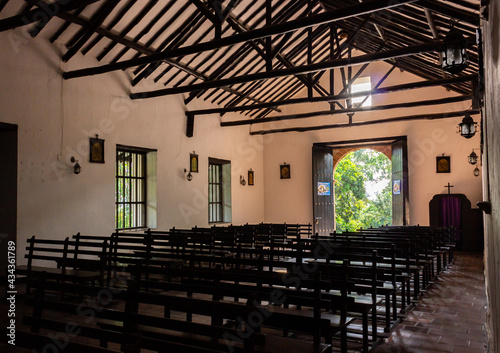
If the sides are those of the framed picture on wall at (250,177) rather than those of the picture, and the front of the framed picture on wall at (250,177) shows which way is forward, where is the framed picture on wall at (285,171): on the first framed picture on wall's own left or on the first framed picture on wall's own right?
on the first framed picture on wall's own left

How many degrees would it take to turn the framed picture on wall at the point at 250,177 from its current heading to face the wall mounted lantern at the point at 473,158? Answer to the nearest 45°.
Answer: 0° — it already faces it

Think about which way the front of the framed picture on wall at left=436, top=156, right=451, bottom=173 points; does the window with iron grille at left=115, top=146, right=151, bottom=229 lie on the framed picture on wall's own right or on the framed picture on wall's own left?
on the framed picture on wall's own right

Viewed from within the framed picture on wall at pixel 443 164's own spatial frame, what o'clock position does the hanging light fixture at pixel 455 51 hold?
The hanging light fixture is roughly at 12 o'clock from the framed picture on wall.

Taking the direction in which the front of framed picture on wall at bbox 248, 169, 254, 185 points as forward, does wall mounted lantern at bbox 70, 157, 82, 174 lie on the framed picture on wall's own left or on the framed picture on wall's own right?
on the framed picture on wall's own right

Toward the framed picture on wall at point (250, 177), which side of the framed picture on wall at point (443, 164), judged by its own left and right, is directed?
right
